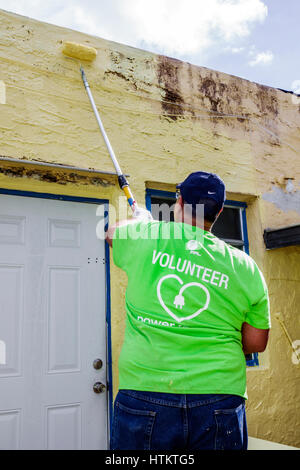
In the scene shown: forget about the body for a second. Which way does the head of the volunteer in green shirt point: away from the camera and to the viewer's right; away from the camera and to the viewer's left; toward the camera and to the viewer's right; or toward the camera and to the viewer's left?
away from the camera and to the viewer's left

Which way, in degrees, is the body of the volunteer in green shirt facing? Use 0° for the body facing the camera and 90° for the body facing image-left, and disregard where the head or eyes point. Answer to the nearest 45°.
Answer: approximately 180°

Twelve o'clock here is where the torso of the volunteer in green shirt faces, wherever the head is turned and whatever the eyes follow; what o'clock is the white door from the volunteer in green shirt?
The white door is roughly at 11 o'clock from the volunteer in green shirt.
